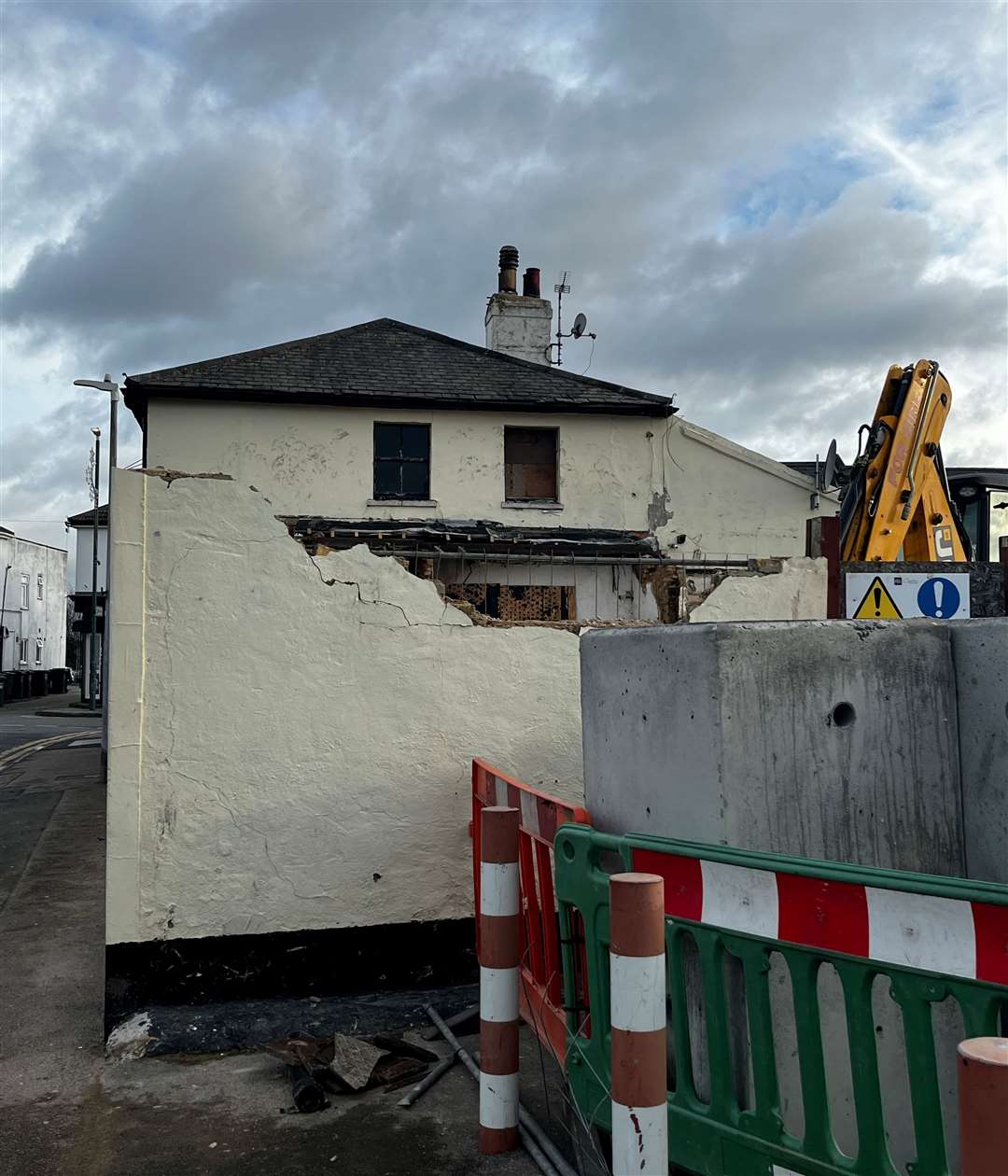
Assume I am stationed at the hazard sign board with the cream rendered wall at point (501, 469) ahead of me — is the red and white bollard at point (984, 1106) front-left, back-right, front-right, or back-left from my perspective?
back-left

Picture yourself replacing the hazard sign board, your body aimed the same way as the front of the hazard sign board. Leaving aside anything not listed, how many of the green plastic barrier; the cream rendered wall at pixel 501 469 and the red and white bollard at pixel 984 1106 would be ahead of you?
2

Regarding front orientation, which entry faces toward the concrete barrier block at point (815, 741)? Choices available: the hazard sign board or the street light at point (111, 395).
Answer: the hazard sign board

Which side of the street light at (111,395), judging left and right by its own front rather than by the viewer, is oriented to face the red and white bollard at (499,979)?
left

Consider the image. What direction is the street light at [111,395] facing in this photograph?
to the viewer's left

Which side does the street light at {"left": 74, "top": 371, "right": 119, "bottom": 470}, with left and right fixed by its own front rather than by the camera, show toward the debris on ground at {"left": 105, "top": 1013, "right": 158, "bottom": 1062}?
left

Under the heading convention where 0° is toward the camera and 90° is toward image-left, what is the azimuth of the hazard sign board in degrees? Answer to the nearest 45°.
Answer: approximately 0°

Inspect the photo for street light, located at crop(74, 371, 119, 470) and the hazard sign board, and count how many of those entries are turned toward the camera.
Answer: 1

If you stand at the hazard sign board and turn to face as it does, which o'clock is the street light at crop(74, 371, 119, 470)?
The street light is roughly at 4 o'clock from the hazard sign board.

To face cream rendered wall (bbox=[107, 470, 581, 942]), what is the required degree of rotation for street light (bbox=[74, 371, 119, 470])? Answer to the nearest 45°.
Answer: approximately 90° to its left

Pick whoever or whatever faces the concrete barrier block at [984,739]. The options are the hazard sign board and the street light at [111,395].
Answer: the hazard sign board

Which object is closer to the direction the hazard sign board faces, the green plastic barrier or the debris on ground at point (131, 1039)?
the green plastic barrier

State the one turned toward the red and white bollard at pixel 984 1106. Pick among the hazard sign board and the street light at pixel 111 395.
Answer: the hazard sign board

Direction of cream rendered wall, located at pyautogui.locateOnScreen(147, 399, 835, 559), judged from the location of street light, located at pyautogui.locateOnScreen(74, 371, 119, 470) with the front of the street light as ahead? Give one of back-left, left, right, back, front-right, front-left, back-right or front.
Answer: back

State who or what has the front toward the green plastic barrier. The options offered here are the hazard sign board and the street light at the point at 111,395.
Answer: the hazard sign board
